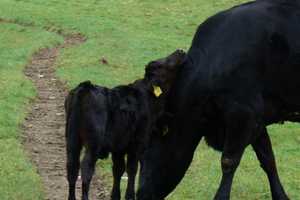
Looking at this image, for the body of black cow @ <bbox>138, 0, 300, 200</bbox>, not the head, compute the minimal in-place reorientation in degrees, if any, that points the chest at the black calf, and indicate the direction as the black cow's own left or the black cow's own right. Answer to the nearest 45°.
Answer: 0° — it already faces it

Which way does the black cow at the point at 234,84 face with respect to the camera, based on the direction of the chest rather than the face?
to the viewer's left
